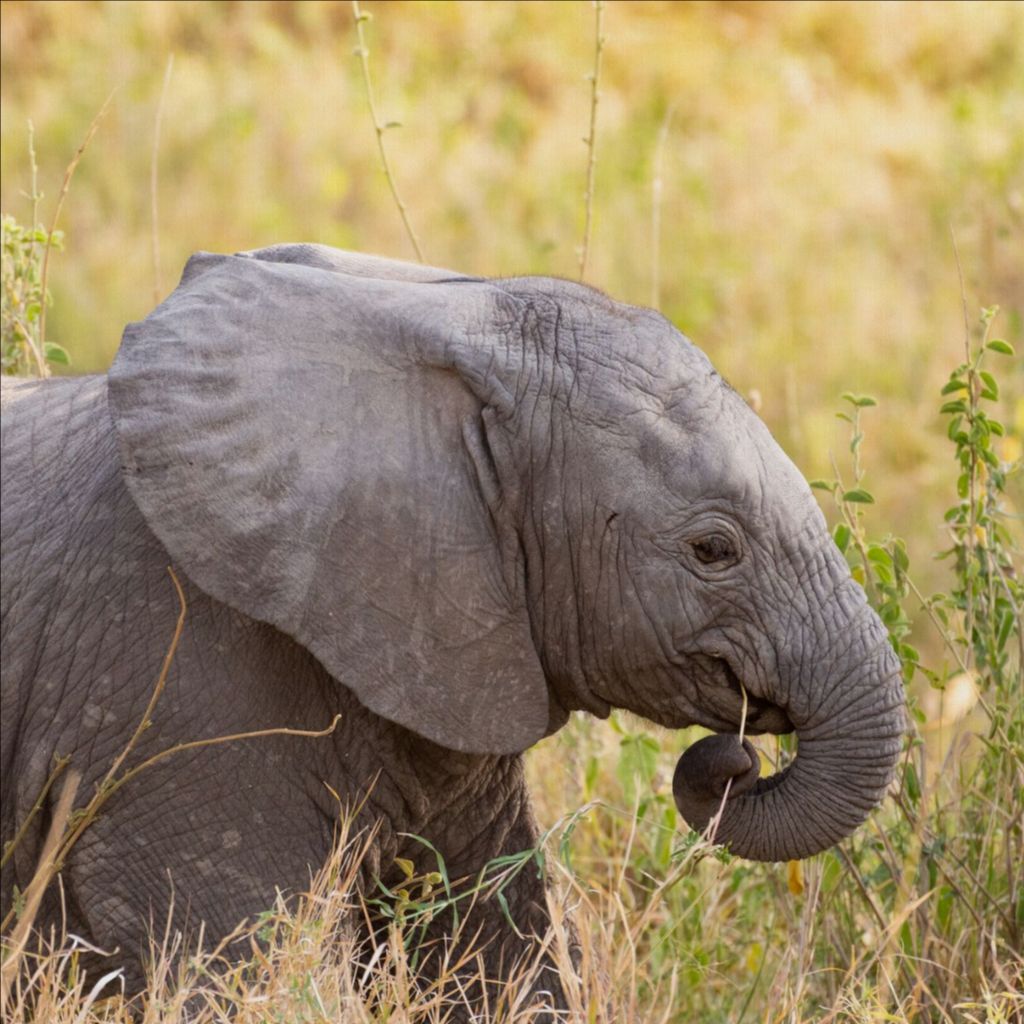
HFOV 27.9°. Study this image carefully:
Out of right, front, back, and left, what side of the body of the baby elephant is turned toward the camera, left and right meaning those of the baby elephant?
right

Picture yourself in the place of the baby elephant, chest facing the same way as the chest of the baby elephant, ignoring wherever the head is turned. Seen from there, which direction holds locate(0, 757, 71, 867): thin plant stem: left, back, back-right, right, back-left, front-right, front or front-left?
back

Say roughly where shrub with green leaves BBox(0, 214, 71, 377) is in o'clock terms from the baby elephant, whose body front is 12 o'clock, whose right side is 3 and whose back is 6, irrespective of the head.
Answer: The shrub with green leaves is roughly at 8 o'clock from the baby elephant.

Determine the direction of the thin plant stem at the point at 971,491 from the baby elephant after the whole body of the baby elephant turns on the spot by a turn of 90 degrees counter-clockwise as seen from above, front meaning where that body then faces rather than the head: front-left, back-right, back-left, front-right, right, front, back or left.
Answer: front-right

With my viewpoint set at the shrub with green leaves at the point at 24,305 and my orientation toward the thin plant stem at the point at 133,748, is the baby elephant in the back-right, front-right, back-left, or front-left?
front-left
